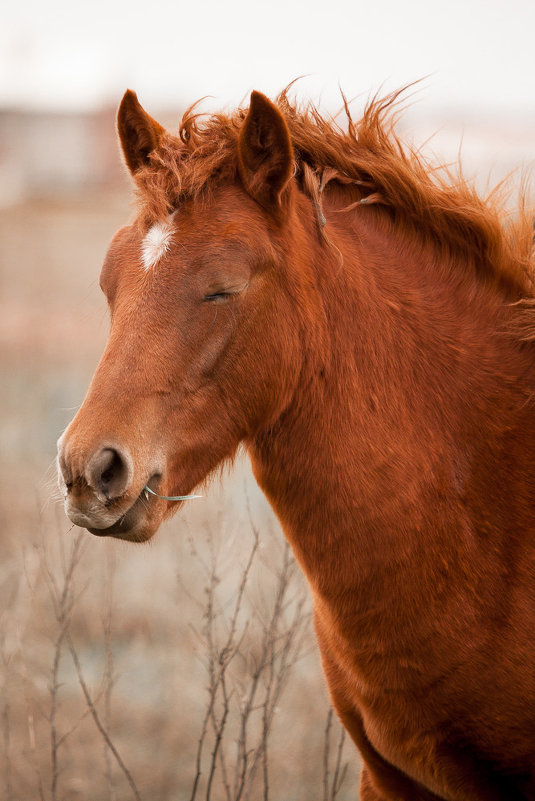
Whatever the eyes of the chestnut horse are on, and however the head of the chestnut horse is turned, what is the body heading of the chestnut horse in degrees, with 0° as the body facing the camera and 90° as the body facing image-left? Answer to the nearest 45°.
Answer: approximately 45°
